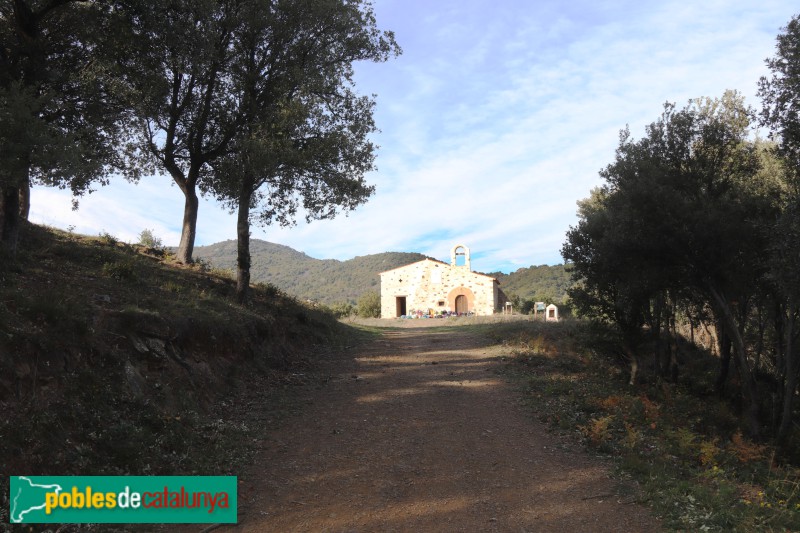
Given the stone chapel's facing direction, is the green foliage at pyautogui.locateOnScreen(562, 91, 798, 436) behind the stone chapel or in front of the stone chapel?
in front

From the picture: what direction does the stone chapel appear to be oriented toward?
toward the camera

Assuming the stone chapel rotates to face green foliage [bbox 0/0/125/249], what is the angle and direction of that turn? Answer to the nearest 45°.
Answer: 0° — it already faces it
